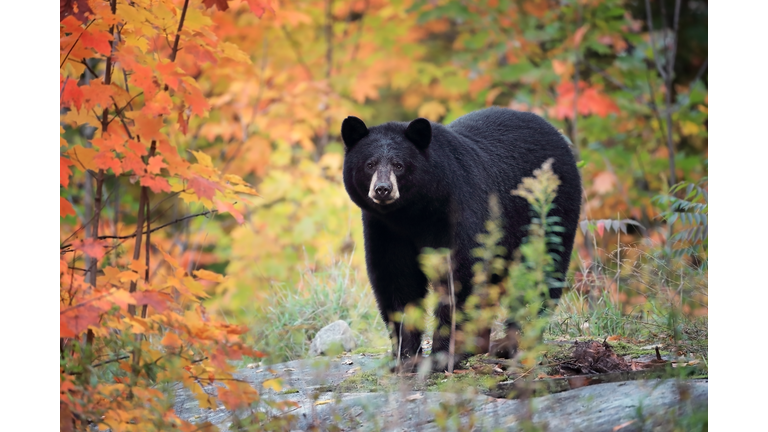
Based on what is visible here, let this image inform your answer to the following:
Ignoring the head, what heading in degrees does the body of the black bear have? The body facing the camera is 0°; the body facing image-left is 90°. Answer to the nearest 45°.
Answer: approximately 45°

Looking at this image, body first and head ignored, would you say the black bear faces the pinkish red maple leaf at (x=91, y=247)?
yes

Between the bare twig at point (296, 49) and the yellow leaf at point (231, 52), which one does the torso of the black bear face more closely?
the yellow leaf

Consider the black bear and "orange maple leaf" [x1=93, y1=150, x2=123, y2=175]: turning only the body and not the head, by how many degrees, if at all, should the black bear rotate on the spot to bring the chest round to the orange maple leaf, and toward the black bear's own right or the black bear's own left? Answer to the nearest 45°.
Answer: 0° — it already faces it

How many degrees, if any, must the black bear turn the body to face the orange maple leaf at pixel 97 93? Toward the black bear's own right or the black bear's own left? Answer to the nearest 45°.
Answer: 0° — it already faces it

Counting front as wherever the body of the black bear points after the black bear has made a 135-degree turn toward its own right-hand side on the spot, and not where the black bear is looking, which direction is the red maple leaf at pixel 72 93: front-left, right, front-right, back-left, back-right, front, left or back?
back-left

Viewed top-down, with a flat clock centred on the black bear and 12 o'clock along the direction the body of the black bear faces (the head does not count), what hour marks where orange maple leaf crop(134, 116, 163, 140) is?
The orange maple leaf is roughly at 12 o'clock from the black bear.

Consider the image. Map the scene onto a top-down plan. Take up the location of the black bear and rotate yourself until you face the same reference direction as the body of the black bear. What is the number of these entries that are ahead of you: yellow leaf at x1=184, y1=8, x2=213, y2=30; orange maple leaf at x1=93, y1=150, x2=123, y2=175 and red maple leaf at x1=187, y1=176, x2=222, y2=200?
3

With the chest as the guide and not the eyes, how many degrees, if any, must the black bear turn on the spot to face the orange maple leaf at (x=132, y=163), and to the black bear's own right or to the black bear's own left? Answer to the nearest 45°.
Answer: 0° — it already faces it

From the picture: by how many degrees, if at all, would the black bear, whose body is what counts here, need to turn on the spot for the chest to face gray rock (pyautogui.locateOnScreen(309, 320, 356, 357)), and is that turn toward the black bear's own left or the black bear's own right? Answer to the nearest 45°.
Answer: approximately 90° to the black bear's own right

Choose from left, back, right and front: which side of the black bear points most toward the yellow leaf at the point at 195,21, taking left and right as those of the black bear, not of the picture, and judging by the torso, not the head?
front

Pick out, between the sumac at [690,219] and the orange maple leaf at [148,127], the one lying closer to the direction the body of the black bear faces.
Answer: the orange maple leaf

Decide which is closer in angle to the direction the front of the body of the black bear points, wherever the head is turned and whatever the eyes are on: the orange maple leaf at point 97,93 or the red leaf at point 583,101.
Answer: the orange maple leaf

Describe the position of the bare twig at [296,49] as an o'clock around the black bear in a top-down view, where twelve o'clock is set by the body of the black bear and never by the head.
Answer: The bare twig is roughly at 4 o'clock from the black bear.
